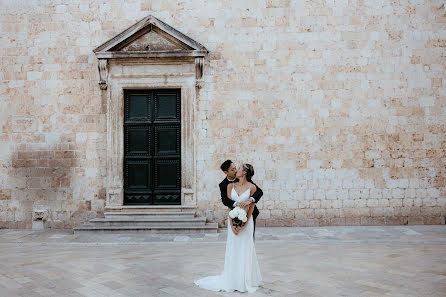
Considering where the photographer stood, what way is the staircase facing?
facing the viewer

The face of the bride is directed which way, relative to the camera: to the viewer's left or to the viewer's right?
to the viewer's left

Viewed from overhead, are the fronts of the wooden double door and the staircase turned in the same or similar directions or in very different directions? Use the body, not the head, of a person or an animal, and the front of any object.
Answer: same or similar directions

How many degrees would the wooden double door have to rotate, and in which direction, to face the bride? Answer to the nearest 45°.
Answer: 0° — it already faces them

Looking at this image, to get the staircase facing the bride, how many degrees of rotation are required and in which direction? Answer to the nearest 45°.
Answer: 0° — it already faces them

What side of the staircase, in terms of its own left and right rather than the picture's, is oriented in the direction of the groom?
front

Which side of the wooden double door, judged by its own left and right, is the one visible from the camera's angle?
front

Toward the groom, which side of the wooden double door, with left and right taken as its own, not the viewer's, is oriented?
front

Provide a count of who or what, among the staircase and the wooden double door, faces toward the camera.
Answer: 2
